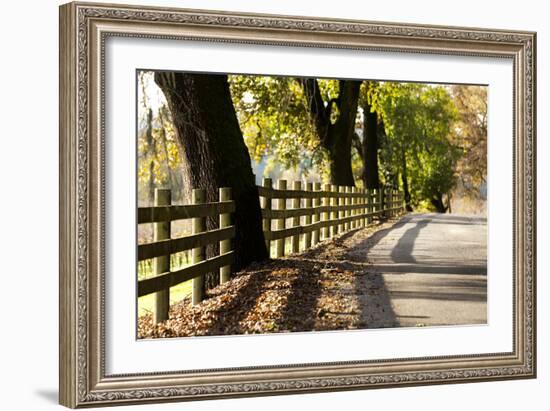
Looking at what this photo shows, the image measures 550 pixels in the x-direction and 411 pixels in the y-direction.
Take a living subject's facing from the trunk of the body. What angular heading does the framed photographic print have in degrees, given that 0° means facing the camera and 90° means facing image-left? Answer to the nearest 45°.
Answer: approximately 315°
